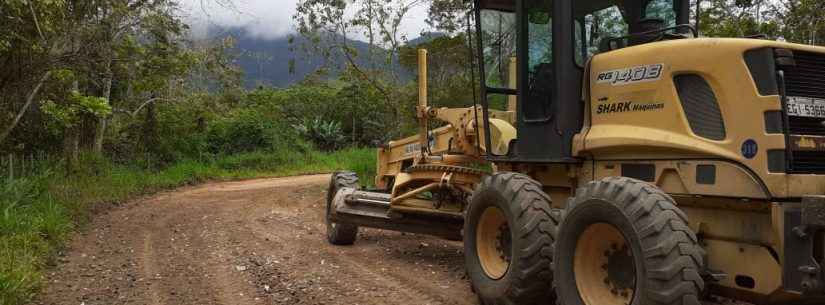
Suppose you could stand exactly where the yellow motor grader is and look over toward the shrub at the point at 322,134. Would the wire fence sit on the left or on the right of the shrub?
left

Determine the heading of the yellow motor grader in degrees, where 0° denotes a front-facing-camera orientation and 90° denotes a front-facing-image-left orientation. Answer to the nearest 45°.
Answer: approximately 135°

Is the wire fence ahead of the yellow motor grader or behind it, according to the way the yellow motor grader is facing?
ahead

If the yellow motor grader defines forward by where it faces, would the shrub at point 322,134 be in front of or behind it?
in front
